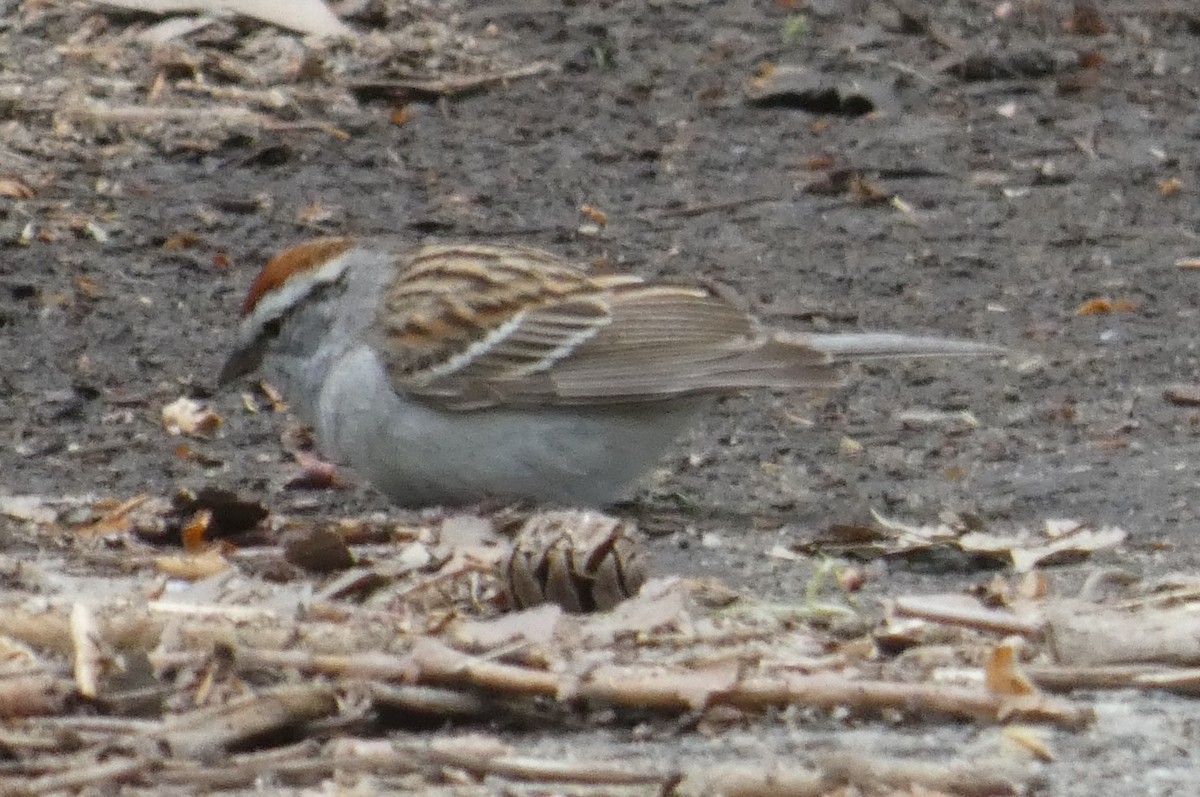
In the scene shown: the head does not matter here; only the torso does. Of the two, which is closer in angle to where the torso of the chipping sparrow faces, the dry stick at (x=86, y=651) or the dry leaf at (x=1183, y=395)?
the dry stick

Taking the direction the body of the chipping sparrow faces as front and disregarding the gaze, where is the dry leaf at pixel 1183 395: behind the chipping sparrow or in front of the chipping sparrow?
behind

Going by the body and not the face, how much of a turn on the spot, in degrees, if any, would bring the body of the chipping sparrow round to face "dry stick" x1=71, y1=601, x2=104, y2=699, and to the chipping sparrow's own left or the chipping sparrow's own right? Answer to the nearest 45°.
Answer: approximately 90° to the chipping sparrow's own left

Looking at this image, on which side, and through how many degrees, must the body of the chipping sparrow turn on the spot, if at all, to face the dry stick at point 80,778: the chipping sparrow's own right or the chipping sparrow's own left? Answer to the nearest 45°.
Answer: approximately 90° to the chipping sparrow's own left

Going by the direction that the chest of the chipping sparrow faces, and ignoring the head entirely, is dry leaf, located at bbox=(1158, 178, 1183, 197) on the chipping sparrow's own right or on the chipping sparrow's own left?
on the chipping sparrow's own right

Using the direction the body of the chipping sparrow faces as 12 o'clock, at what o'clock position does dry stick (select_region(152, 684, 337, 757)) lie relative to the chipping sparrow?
The dry stick is roughly at 9 o'clock from the chipping sparrow.

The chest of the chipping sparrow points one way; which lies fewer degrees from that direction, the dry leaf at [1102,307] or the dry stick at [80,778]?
the dry stick

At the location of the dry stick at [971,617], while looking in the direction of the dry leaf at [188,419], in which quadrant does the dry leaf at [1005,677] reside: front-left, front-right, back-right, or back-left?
back-left

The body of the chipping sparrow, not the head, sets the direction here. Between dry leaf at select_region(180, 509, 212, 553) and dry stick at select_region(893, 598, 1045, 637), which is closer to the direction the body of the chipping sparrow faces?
the dry leaf

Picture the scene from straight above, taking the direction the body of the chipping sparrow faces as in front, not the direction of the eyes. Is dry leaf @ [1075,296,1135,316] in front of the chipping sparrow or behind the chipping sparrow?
behind

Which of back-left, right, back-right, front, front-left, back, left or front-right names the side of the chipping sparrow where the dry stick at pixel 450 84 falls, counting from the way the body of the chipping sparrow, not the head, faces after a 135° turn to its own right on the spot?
front-left

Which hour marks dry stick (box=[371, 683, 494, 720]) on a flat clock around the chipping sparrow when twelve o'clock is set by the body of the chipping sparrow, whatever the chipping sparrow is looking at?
The dry stick is roughly at 9 o'clock from the chipping sparrow.

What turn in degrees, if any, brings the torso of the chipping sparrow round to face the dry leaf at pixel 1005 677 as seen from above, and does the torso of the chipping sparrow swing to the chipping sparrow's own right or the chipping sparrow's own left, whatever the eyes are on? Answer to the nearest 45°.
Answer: approximately 90° to the chipping sparrow's own left

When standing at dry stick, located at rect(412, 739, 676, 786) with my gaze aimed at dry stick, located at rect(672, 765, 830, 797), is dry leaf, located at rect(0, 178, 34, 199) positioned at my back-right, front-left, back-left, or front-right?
back-left

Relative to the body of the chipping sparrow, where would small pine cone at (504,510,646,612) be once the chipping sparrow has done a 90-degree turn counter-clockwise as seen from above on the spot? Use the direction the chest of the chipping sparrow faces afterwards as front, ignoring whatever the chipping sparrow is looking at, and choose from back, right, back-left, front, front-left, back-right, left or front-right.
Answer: front

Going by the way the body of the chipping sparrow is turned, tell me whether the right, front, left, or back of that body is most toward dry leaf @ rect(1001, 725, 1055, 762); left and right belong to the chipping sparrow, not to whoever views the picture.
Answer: left

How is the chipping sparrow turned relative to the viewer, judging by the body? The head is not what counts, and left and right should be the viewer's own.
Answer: facing to the left of the viewer
